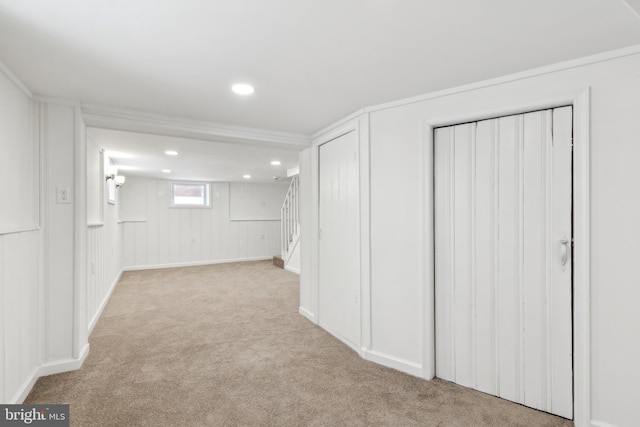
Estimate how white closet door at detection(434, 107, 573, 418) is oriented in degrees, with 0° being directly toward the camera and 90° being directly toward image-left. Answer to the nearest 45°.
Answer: approximately 45°

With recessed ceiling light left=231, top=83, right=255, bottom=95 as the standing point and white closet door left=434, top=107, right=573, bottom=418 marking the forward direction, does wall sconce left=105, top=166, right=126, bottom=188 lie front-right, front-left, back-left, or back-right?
back-left

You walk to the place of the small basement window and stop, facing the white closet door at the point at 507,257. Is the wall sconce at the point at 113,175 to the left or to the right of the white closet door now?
right

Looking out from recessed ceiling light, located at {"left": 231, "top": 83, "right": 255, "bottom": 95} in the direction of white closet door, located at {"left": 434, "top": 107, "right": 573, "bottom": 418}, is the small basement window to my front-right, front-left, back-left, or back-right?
back-left

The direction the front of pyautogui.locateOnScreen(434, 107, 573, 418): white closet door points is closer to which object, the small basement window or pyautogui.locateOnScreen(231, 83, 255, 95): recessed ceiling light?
the recessed ceiling light

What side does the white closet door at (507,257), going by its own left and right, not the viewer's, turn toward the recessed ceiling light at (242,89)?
front

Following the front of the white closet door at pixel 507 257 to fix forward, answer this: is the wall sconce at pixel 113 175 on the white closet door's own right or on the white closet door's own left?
on the white closet door's own right

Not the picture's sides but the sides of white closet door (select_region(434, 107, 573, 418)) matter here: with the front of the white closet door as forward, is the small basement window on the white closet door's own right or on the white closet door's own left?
on the white closet door's own right
